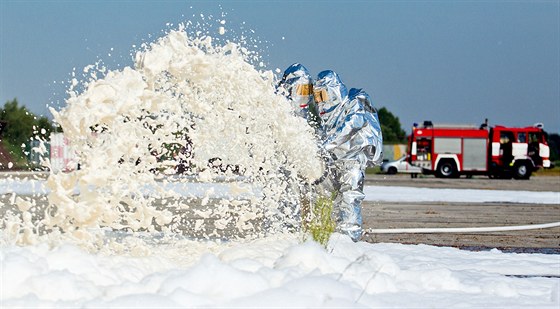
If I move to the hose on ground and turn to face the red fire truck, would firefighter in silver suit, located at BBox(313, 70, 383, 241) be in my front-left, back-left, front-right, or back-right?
back-left

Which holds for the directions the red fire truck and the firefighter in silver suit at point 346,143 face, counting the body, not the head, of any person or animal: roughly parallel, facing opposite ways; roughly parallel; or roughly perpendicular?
roughly parallel, facing opposite ways

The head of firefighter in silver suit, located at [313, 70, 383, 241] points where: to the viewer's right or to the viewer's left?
to the viewer's left

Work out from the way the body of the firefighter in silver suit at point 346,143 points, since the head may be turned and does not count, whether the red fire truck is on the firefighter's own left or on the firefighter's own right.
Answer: on the firefighter's own right

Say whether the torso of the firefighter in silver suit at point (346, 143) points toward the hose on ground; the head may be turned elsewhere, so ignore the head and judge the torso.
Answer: no

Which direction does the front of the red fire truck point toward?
to the viewer's right

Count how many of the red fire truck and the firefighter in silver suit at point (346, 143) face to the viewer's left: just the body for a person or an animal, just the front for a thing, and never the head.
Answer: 1

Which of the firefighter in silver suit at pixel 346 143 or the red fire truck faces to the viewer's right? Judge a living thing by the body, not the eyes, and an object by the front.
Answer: the red fire truck

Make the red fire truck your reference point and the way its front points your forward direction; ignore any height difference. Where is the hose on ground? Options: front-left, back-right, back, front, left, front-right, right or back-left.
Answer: right

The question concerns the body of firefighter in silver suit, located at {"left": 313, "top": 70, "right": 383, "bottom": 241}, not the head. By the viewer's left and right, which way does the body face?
facing to the left of the viewer

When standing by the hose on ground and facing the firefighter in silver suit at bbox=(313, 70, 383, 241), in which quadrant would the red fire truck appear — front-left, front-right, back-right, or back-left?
back-right
